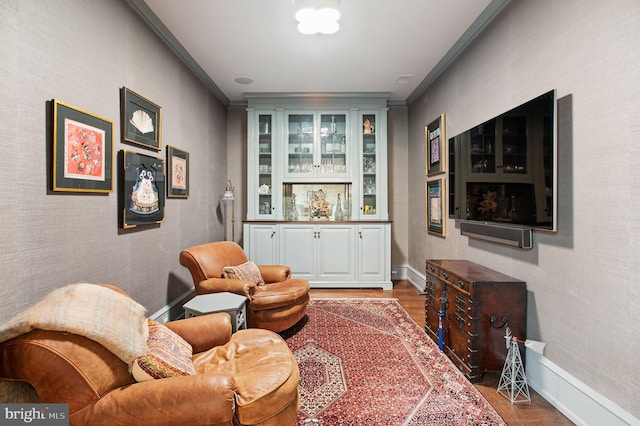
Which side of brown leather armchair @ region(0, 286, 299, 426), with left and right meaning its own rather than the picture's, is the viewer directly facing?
right

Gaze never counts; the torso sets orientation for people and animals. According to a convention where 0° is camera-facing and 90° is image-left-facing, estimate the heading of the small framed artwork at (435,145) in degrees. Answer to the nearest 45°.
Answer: approximately 45°

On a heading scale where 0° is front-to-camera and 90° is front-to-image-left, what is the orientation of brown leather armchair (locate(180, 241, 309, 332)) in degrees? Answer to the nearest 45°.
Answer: approximately 315°

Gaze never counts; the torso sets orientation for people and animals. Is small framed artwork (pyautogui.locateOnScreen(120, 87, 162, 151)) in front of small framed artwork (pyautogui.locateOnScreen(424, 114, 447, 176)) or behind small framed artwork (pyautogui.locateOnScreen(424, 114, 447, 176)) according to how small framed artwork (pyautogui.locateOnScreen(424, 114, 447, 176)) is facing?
in front

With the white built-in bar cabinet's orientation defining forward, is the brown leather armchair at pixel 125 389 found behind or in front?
in front

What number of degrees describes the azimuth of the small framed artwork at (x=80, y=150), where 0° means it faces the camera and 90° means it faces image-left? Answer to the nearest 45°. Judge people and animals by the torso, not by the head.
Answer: approximately 315°

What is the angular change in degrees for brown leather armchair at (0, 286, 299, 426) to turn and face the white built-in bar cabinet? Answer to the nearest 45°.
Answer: approximately 45° to its left

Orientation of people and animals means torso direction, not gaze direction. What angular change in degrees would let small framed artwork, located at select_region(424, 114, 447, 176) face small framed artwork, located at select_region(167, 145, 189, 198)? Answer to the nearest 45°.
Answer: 0° — it already faces it

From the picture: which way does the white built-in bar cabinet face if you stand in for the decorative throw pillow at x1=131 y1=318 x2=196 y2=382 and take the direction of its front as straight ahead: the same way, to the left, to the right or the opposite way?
to the right

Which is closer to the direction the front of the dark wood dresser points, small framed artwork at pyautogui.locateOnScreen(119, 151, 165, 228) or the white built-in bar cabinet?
the small framed artwork

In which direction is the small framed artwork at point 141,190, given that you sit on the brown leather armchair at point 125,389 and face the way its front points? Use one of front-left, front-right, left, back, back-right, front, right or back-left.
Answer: left

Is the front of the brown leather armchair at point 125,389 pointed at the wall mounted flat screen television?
yes
